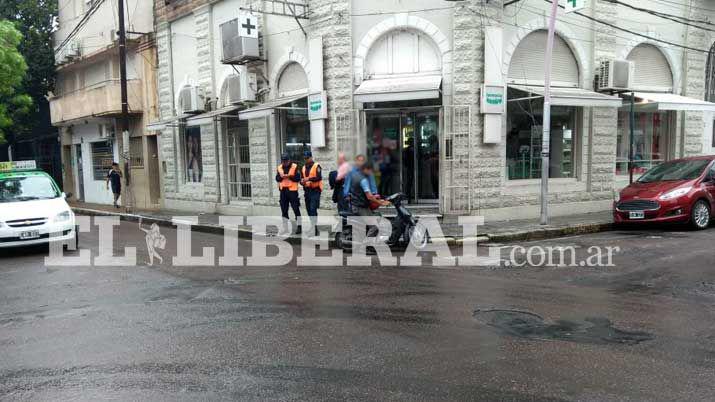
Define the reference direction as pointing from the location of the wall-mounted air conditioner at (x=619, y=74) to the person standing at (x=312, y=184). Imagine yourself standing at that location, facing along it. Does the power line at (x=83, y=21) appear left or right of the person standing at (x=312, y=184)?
right

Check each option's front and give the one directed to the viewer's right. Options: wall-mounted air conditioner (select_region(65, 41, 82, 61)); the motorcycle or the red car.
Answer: the motorcycle

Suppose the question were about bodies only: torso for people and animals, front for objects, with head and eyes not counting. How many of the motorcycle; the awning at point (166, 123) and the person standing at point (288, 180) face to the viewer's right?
1

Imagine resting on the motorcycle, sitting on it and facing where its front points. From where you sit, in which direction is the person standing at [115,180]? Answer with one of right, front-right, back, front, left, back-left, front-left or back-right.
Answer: back-left

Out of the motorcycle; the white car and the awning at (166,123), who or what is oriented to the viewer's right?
the motorcycle

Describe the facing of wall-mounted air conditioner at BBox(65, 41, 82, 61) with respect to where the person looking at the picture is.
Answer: facing the viewer and to the left of the viewer

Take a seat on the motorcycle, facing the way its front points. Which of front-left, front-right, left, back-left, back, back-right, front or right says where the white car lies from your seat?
back

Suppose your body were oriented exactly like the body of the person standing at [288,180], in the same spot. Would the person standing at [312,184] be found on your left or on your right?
on your left

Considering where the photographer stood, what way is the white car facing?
facing the viewer

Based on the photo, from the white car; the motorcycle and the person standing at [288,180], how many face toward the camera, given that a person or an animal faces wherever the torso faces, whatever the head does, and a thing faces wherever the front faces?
2

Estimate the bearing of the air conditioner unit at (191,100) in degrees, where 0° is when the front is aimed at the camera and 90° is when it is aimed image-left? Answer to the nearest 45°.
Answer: approximately 45°

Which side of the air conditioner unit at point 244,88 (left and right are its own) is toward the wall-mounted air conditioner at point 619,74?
left

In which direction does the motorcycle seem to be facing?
to the viewer's right

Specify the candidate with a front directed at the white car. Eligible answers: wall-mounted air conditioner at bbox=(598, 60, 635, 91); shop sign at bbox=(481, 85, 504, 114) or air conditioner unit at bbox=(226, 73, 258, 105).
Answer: the air conditioner unit

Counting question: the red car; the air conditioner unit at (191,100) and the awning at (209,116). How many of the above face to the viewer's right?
0

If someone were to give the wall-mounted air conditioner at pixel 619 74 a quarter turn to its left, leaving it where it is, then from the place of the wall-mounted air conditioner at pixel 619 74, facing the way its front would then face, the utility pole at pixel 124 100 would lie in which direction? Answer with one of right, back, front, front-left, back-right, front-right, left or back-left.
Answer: back-left
